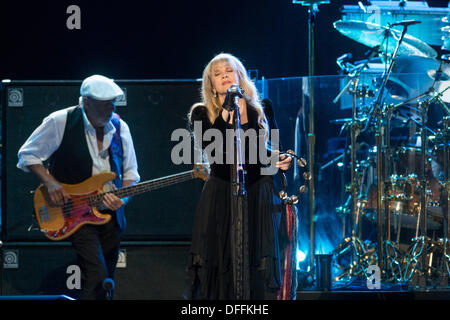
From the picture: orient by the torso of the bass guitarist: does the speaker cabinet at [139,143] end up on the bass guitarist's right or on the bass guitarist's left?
on the bass guitarist's left

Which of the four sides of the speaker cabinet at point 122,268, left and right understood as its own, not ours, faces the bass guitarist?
front

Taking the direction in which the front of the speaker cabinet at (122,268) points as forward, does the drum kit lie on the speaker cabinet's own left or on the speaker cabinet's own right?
on the speaker cabinet's own left

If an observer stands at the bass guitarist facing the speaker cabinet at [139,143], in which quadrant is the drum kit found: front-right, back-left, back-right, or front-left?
front-right

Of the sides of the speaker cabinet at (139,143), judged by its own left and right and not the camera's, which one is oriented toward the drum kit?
left

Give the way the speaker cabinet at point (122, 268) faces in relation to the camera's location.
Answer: facing the viewer

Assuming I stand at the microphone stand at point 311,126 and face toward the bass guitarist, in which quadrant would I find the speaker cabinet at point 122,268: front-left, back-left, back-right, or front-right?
front-right

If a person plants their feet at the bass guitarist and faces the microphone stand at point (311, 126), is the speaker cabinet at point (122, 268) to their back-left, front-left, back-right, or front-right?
front-left

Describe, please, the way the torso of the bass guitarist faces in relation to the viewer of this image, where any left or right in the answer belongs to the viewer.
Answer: facing the viewer and to the right of the viewer

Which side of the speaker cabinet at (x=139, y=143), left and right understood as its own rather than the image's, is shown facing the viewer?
front
